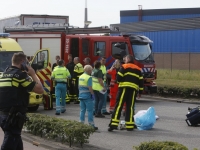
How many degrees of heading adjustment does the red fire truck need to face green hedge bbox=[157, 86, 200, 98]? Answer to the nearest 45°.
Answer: approximately 45° to its left

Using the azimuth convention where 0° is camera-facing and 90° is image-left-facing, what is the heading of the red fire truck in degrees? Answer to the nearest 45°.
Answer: approximately 315°

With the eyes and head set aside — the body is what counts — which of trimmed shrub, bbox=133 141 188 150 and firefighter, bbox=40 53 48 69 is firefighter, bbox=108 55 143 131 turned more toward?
the firefighter

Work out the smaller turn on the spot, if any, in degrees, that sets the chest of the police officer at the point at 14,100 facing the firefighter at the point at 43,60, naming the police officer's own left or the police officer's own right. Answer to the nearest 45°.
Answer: approximately 45° to the police officer's own left

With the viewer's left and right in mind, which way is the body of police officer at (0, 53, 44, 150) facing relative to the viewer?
facing away from the viewer and to the right of the viewer

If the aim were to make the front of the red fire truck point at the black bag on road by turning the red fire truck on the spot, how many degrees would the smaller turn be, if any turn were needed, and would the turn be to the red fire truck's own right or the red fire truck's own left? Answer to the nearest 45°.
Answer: approximately 45° to the red fire truck's own right

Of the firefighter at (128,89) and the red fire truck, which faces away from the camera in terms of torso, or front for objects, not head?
the firefighter

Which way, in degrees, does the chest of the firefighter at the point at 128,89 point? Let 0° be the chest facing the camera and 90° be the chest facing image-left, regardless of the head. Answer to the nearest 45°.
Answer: approximately 180°

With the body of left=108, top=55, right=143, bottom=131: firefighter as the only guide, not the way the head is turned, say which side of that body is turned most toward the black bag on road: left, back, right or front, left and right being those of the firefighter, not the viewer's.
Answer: right

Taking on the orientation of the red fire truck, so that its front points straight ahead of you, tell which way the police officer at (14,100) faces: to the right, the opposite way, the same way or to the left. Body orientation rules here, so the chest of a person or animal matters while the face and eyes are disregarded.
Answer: to the left

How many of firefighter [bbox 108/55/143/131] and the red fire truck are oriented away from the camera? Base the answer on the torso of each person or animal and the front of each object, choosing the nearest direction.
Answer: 1
